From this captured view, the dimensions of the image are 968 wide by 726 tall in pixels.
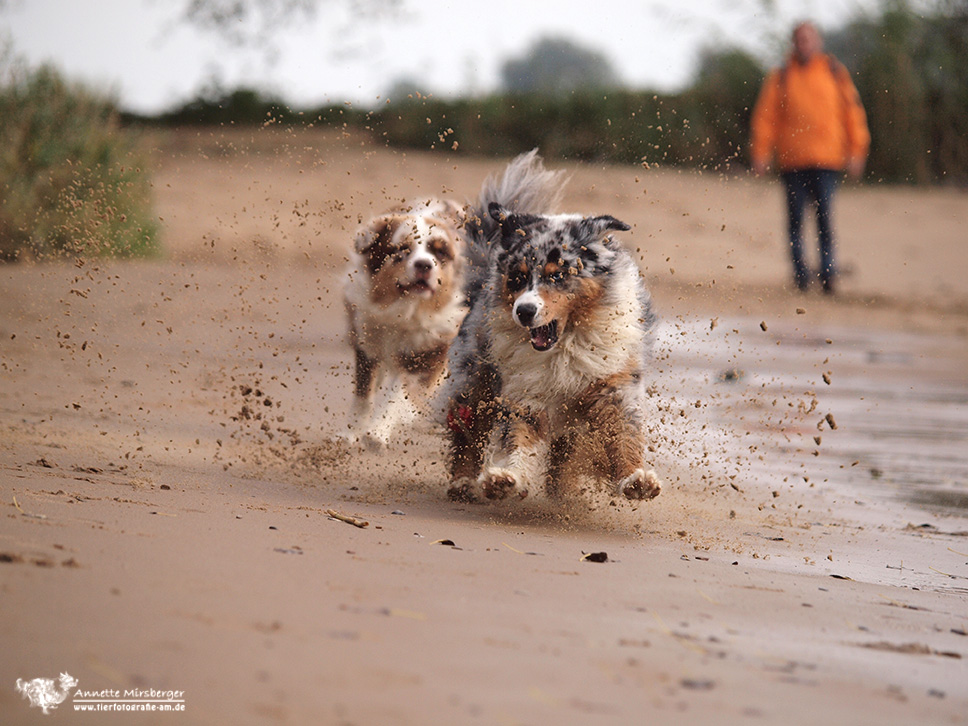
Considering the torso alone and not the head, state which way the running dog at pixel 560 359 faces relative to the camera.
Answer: toward the camera

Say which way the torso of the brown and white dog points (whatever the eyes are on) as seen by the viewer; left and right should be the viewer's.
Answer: facing the viewer

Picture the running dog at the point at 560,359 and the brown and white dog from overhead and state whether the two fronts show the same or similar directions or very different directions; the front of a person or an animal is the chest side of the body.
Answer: same or similar directions

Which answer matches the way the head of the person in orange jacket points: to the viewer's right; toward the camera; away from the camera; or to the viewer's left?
toward the camera

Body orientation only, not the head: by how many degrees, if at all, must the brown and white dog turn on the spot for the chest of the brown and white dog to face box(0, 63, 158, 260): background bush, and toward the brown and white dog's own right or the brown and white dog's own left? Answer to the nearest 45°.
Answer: approximately 135° to the brown and white dog's own right

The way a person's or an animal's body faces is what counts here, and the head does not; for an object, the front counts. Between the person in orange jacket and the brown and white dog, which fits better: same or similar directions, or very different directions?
same or similar directions

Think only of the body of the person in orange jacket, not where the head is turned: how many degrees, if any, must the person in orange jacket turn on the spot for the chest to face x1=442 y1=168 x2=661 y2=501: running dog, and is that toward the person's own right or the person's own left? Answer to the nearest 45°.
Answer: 0° — they already face it

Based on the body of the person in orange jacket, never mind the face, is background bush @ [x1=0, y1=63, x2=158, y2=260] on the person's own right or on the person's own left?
on the person's own right

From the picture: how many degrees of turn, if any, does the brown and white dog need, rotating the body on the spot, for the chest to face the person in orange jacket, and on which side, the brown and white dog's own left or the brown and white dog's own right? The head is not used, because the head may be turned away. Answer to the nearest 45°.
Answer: approximately 135° to the brown and white dog's own left

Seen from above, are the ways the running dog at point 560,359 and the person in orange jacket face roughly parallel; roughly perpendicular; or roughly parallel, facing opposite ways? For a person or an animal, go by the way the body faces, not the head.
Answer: roughly parallel
